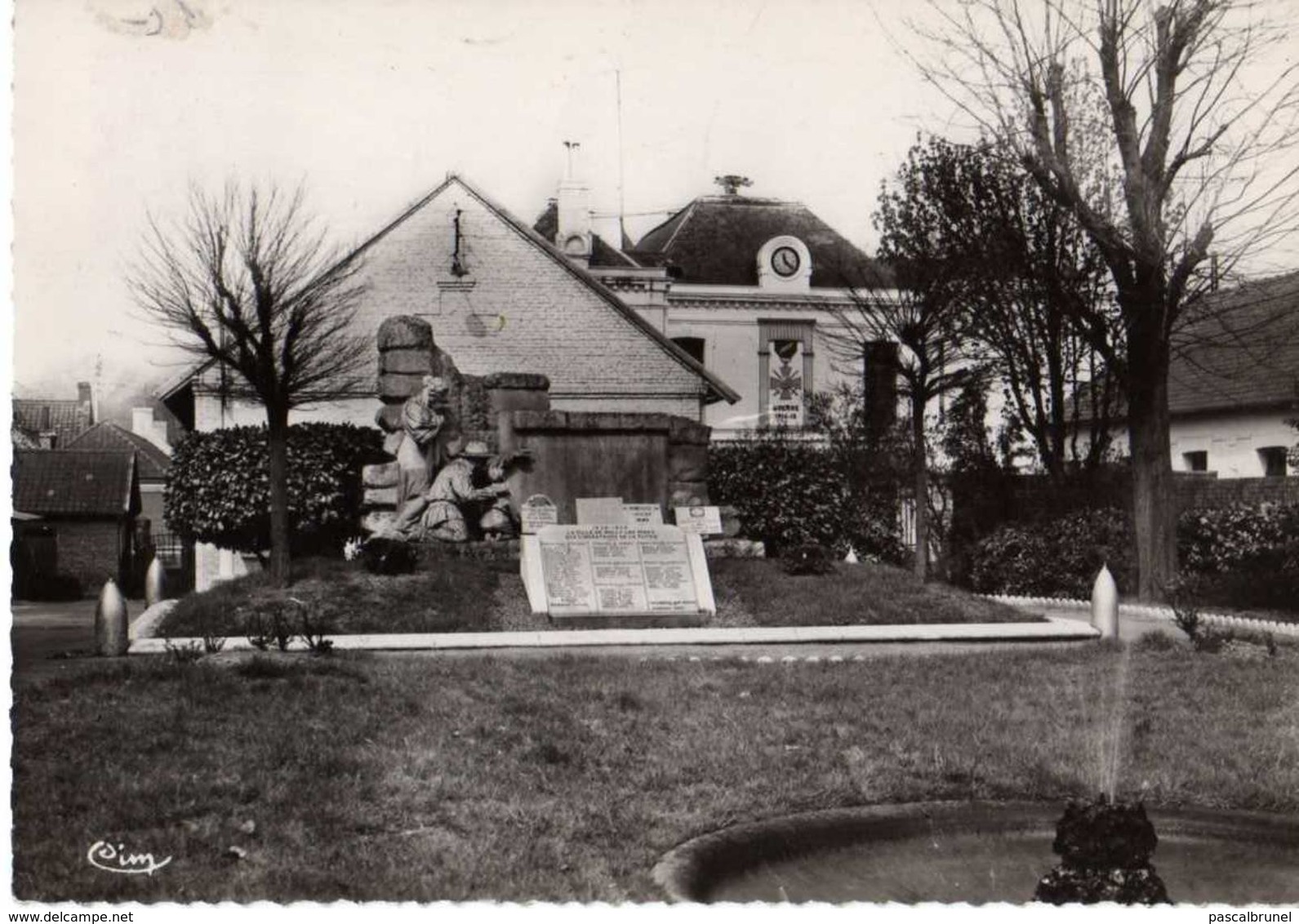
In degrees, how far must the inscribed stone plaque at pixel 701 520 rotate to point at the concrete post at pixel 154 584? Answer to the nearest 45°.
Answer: approximately 90° to its right

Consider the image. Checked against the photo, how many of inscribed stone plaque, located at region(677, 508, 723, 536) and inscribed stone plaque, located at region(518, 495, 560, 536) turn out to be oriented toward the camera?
2

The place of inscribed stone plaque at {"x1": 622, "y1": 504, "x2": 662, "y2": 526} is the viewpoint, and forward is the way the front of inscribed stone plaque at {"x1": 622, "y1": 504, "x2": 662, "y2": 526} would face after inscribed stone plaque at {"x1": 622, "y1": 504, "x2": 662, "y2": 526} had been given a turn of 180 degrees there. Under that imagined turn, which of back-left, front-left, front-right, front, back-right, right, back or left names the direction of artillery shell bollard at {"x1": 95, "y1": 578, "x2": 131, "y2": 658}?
back-left

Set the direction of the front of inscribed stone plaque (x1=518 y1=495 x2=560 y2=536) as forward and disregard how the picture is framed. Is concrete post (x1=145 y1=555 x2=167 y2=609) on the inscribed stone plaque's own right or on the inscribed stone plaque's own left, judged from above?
on the inscribed stone plaque's own right

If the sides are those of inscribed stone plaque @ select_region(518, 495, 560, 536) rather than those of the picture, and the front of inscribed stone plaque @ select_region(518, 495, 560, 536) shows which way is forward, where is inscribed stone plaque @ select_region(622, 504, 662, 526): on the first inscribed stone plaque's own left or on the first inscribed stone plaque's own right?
on the first inscribed stone plaque's own left

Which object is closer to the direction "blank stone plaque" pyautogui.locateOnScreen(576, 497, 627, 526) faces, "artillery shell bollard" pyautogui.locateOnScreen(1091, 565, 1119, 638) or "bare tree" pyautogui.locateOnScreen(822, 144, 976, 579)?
the artillery shell bollard

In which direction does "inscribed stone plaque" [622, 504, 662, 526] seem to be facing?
toward the camera

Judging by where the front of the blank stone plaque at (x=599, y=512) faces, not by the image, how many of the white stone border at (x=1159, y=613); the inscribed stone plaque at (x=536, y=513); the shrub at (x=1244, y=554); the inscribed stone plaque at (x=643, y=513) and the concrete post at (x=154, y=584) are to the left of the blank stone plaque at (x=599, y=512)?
3

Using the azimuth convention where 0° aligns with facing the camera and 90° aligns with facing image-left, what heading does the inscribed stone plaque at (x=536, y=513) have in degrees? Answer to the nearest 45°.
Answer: approximately 0°
